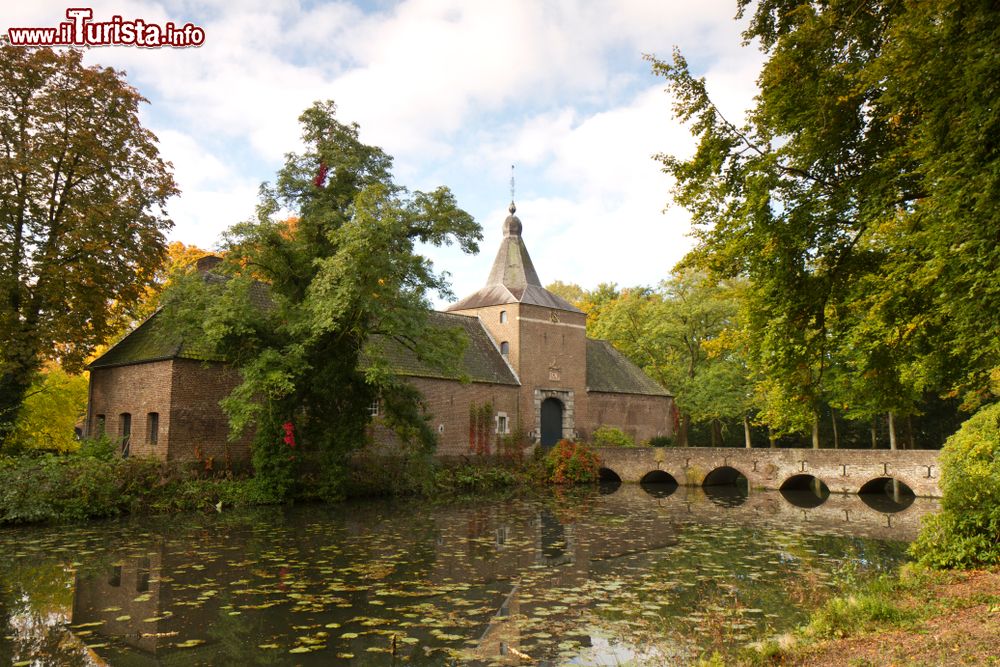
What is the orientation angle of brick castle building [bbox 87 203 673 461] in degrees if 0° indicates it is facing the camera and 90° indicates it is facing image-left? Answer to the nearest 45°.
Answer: approximately 315°

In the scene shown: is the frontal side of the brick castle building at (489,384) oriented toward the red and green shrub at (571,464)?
yes

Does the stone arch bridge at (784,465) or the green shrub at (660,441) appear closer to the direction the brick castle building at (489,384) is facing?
the stone arch bridge

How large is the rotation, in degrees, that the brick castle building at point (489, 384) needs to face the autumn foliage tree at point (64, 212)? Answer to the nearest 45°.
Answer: approximately 90° to its right
